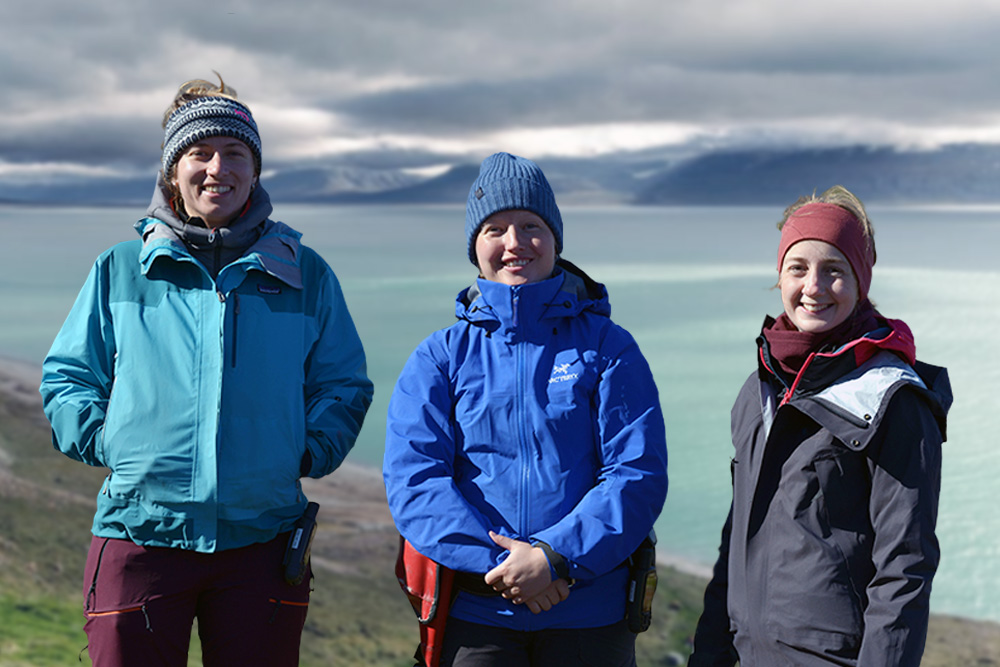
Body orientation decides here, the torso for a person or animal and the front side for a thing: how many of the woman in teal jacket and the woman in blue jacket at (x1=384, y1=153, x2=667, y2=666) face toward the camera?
2

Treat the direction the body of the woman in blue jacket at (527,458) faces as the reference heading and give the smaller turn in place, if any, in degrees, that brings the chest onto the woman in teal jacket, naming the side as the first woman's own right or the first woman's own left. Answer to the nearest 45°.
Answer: approximately 90° to the first woman's own right

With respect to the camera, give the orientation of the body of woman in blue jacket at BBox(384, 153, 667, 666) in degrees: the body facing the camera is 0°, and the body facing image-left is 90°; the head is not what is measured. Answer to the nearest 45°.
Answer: approximately 0°

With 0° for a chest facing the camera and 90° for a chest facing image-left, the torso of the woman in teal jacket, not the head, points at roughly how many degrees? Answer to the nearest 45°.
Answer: approximately 0°
